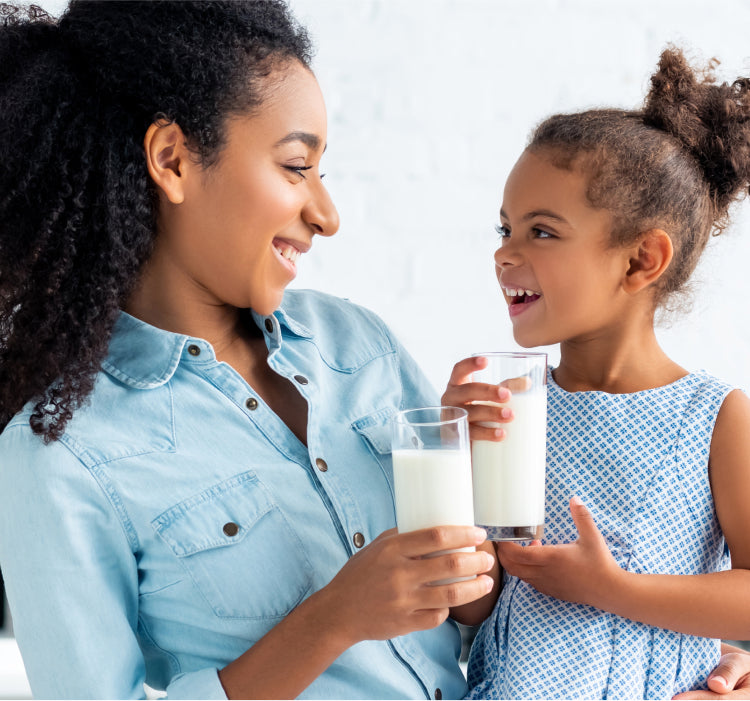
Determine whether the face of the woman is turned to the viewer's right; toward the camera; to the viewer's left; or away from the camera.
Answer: to the viewer's right

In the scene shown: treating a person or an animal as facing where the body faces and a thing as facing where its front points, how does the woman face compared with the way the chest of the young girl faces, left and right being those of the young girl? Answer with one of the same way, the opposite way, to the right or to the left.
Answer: to the left

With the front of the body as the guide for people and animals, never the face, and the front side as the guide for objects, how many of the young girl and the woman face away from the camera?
0

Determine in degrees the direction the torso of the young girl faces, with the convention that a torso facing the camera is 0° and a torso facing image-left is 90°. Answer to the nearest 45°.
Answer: approximately 45°

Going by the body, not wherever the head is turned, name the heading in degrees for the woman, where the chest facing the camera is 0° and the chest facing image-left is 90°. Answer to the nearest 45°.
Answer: approximately 315°

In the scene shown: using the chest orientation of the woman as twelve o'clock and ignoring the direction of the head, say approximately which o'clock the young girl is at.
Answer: The young girl is roughly at 10 o'clock from the woman.

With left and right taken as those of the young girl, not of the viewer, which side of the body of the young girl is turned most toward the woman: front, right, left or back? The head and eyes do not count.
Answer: front

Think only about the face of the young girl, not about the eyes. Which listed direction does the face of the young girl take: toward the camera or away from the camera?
toward the camera
